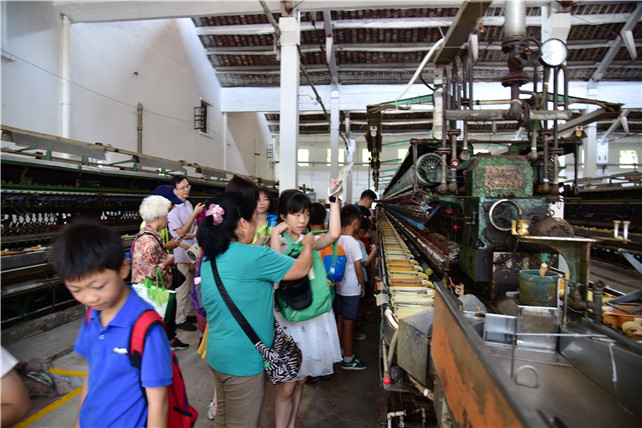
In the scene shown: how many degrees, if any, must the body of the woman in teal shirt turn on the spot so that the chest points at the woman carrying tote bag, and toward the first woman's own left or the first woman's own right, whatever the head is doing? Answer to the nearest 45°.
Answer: approximately 90° to the first woman's own left

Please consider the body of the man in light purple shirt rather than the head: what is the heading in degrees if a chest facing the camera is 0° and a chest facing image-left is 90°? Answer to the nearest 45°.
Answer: approximately 315°

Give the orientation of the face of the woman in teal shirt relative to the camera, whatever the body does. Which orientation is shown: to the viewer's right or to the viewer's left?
to the viewer's right

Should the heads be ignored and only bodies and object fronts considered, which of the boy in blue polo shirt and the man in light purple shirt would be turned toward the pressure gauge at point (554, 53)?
the man in light purple shirt

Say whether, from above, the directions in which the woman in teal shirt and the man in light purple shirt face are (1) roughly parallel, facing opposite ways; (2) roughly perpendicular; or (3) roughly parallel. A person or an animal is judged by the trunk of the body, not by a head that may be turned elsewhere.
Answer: roughly perpendicular

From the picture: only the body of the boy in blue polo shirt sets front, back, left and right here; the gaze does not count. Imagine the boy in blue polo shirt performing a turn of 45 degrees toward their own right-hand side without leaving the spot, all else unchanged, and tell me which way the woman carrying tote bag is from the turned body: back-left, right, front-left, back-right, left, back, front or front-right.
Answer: right

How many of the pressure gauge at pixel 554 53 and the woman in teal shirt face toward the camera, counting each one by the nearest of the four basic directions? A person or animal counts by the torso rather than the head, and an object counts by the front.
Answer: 1

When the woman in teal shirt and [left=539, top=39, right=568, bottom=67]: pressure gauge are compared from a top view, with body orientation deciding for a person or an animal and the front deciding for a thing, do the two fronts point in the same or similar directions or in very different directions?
very different directions

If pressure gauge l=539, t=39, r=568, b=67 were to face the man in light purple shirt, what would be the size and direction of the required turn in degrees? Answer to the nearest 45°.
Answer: approximately 90° to its right

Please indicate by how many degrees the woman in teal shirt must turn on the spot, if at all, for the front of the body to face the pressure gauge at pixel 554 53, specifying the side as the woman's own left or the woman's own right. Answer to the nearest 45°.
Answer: approximately 45° to the woman's own right

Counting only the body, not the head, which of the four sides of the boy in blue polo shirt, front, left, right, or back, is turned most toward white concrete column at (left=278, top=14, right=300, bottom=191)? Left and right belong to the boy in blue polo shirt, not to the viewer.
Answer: back

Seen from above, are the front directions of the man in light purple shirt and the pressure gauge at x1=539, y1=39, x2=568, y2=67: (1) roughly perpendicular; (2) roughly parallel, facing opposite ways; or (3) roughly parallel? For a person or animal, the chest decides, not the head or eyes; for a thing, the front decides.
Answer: roughly perpendicular
